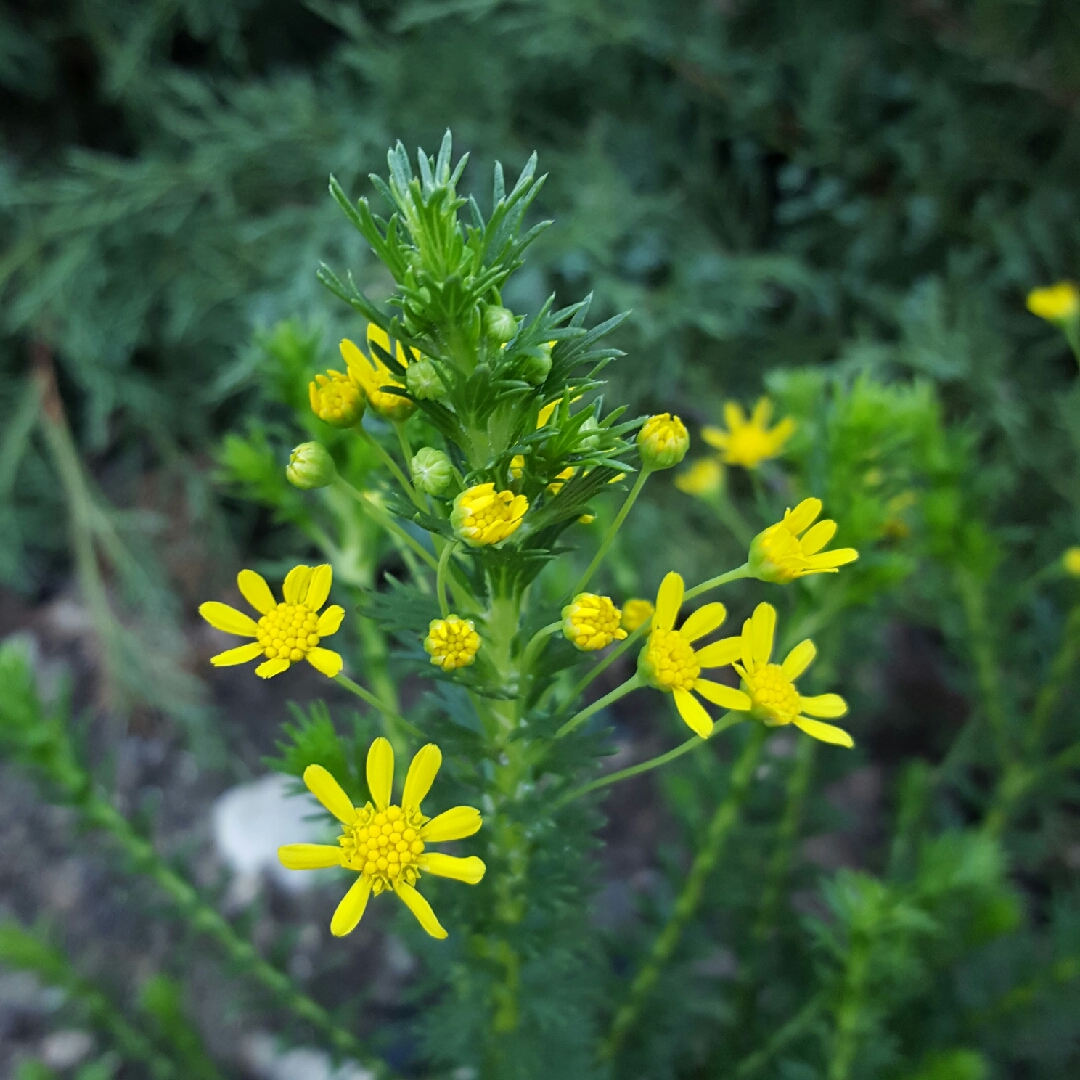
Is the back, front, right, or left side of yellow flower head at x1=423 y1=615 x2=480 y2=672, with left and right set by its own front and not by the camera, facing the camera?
front
